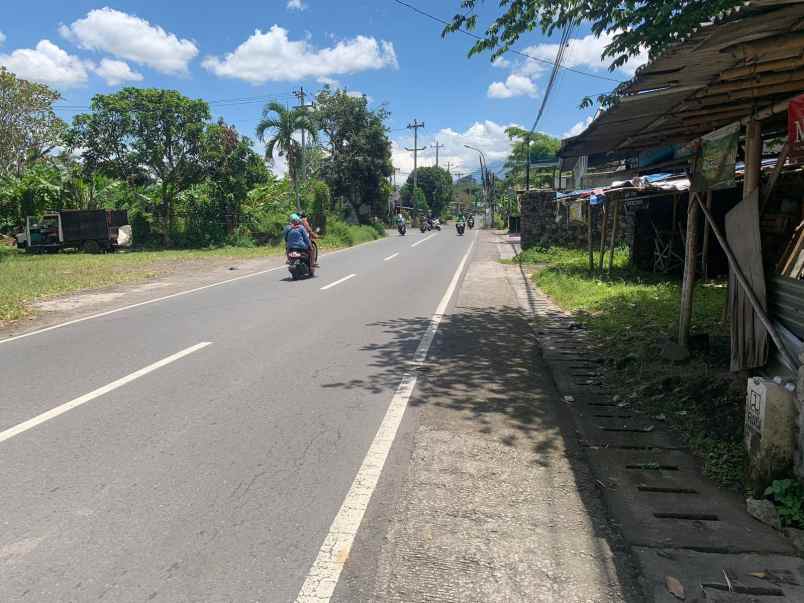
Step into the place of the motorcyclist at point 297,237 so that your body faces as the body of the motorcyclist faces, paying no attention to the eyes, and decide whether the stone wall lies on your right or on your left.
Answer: on your right

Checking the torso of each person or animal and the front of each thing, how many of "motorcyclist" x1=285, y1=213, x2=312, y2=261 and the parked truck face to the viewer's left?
1

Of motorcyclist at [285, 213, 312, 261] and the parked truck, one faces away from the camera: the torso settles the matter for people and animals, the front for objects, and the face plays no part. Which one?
the motorcyclist

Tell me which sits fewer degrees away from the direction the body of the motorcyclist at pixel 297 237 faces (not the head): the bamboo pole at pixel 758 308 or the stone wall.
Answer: the stone wall

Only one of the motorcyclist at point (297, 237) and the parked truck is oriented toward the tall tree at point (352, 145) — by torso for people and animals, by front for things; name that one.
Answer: the motorcyclist

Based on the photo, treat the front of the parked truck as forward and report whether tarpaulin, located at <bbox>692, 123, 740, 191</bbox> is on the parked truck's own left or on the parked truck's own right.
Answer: on the parked truck's own left

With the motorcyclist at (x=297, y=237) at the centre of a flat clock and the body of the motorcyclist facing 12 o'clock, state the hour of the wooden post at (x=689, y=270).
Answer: The wooden post is roughly at 5 o'clock from the motorcyclist.

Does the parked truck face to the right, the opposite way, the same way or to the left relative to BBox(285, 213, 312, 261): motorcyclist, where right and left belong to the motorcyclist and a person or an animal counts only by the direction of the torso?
to the left

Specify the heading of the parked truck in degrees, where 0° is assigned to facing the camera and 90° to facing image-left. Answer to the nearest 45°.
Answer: approximately 90°

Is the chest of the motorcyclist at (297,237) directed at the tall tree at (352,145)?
yes

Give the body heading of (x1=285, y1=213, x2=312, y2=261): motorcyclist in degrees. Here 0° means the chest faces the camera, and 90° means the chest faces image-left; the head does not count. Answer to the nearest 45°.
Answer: approximately 180°
